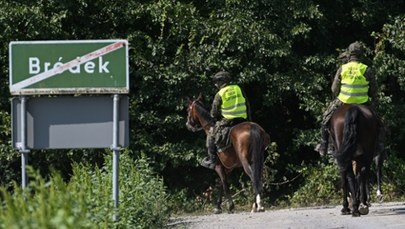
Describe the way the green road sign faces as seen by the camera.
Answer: facing the viewer

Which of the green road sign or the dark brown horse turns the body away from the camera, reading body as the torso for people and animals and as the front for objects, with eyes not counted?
the dark brown horse

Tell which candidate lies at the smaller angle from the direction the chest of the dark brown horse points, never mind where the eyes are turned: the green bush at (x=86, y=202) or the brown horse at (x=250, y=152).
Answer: the brown horse

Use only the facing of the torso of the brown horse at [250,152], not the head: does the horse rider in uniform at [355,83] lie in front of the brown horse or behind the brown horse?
behind

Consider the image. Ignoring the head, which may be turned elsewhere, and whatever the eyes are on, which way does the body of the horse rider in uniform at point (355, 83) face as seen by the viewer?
away from the camera

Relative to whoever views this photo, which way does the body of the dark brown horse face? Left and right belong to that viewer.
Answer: facing away from the viewer

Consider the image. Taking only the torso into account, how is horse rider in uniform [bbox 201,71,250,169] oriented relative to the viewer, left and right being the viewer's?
facing away from the viewer and to the left of the viewer
